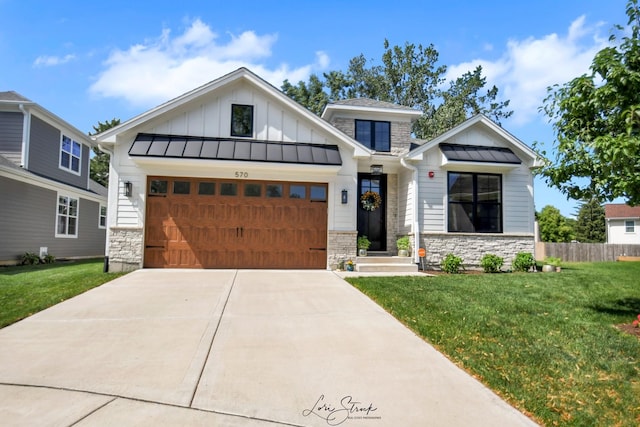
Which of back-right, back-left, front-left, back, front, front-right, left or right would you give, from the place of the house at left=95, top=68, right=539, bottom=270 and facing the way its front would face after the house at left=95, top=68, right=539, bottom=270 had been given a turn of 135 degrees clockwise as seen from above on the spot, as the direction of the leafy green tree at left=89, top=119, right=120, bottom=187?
front

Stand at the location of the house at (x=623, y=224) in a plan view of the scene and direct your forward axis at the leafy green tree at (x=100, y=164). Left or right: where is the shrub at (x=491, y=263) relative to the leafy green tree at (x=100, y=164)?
left

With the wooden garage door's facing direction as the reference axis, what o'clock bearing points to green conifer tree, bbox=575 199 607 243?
The green conifer tree is roughly at 8 o'clock from the wooden garage door.

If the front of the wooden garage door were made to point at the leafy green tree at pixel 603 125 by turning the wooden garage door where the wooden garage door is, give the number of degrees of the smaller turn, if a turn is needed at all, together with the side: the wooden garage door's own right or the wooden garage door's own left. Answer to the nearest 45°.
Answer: approximately 45° to the wooden garage door's own left

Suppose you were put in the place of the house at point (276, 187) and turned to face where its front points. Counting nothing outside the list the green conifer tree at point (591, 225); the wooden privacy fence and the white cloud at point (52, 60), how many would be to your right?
1

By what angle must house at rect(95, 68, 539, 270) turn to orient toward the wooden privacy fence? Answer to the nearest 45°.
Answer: approximately 135° to its left

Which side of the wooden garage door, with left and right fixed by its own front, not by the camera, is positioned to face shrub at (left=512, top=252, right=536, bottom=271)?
left

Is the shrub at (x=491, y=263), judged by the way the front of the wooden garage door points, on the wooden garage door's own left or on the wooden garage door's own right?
on the wooden garage door's own left

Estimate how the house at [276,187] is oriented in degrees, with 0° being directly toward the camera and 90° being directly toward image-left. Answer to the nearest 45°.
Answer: approximately 0°

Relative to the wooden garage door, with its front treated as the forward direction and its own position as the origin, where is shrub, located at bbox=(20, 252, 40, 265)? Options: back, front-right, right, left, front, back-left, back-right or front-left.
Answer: back-right
